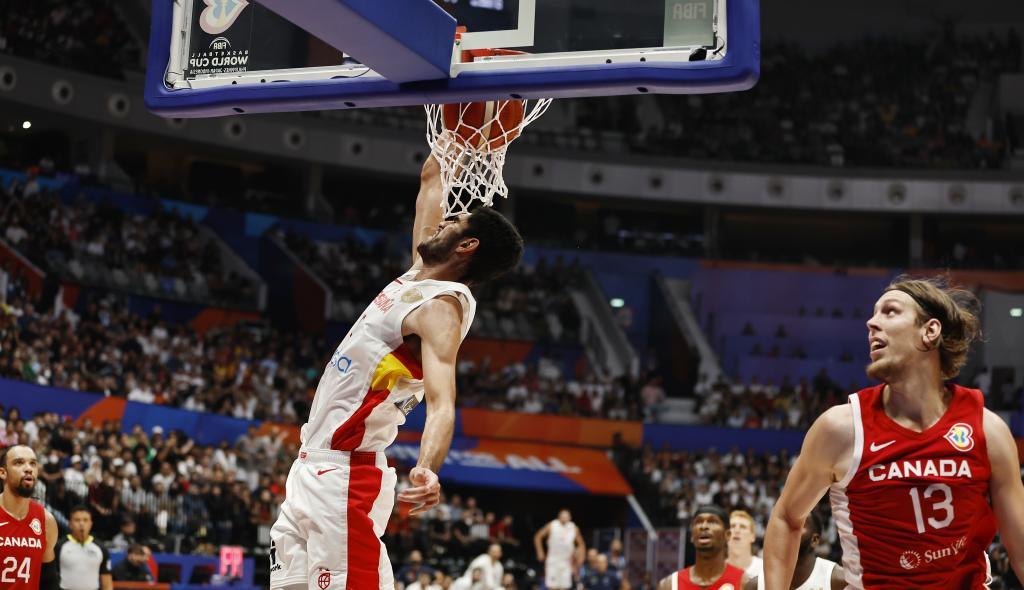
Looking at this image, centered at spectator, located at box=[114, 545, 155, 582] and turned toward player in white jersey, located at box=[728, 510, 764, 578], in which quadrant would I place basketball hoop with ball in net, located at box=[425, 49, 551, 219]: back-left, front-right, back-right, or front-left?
front-right

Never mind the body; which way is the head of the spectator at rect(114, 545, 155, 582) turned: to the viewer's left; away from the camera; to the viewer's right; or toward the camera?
toward the camera

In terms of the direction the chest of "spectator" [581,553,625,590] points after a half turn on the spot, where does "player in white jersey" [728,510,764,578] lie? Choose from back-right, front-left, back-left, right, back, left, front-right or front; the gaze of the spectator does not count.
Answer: back

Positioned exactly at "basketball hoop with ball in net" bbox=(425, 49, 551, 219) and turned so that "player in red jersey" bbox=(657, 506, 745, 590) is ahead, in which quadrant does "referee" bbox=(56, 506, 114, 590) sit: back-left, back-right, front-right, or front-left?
front-left

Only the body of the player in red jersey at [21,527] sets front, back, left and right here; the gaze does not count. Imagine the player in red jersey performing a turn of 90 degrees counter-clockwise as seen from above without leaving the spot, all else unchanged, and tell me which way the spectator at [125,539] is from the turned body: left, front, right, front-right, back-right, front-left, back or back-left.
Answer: left

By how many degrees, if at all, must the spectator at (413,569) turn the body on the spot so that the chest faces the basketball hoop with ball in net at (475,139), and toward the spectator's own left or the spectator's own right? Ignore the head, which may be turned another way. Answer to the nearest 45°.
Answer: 0° — they already face it

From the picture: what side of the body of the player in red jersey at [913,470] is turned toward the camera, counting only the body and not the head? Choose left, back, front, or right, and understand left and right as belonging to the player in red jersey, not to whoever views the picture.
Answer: front

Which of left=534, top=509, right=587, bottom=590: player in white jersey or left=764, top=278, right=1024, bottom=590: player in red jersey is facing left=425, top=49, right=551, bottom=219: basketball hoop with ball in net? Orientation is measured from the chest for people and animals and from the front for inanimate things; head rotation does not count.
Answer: the player in white jersey

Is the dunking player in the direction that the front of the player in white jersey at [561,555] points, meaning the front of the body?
yes

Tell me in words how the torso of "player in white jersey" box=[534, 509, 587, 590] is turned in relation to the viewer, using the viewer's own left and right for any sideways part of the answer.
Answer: facing the viewer

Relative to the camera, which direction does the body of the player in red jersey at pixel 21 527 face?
toward the camera

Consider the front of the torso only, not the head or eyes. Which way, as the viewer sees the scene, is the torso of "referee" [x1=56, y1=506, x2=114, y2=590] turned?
toward the camera

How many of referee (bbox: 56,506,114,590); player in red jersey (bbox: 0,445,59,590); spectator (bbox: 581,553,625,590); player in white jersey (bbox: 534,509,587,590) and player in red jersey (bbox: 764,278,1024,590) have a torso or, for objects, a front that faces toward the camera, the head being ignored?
5

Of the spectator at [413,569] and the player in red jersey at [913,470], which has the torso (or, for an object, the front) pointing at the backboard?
the spectator
